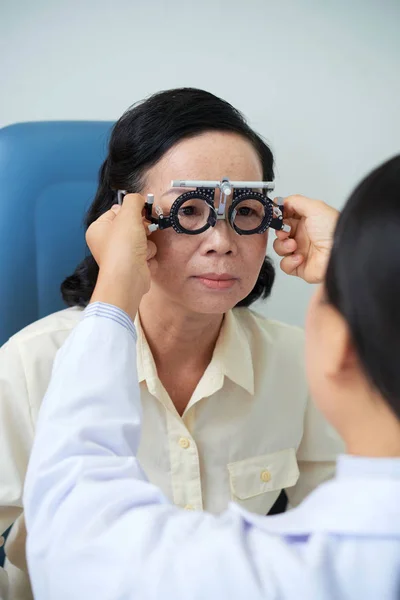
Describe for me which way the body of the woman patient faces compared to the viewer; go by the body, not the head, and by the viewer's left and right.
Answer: facing the viewer and to the right of the viewer
